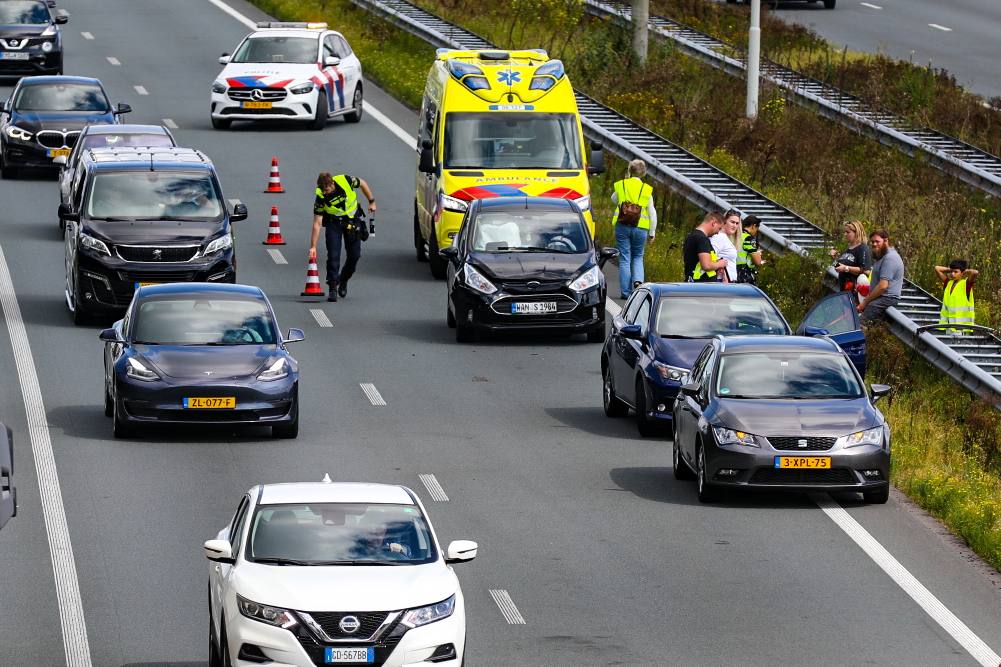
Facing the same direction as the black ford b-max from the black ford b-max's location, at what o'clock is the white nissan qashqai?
The white nissan qashqai is roughly at 12 o'clock from the black ford b-max.

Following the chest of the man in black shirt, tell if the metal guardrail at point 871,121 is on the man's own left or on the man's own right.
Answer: on the man's own left

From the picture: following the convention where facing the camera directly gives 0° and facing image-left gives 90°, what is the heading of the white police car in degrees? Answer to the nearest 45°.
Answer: approximately 45°

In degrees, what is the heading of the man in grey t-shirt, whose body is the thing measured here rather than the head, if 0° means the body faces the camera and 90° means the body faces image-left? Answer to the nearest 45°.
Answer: approximately 90°

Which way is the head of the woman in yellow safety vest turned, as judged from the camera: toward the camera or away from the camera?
away from the camera

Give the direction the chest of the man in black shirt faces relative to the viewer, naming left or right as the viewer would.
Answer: facing to the right of the viewer

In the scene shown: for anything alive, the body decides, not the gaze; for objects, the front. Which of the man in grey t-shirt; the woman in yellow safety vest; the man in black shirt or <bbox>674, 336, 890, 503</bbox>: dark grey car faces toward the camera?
the dark grey car

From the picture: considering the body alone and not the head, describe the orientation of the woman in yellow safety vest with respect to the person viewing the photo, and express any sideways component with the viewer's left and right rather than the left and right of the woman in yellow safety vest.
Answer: facing away from the viewer

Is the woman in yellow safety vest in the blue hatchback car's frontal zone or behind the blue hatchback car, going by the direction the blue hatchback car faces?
behind

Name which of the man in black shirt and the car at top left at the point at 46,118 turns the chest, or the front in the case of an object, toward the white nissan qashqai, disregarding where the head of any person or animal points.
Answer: the car at top left

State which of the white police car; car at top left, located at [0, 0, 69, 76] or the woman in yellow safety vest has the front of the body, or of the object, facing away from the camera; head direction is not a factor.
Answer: the woman in yellow safety vest
